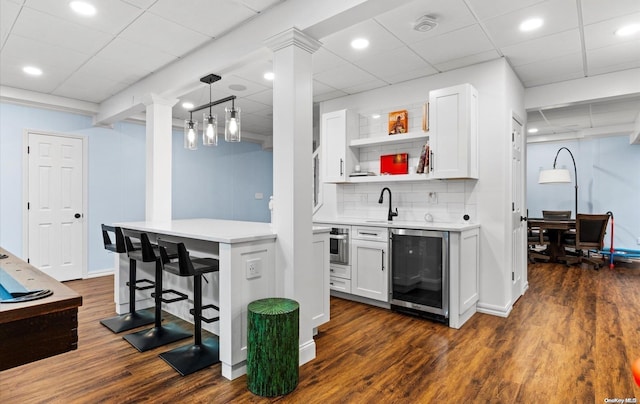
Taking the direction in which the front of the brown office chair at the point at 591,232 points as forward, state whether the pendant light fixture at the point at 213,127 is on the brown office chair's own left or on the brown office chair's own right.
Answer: on the brown office chair's own left

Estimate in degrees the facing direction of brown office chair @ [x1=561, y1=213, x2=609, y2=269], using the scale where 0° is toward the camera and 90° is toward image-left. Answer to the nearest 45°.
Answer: approximately 135°

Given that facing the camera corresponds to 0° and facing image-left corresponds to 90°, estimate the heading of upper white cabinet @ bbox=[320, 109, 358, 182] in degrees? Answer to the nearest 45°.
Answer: approximately 45°

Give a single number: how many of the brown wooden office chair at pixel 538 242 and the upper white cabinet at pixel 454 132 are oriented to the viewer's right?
1

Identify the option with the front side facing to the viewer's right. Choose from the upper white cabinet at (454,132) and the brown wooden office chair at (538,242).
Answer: the brown wooden office chair

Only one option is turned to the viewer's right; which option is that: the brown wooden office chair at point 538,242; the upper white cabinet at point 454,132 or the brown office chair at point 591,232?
the brown wooden office chair at point 538,242

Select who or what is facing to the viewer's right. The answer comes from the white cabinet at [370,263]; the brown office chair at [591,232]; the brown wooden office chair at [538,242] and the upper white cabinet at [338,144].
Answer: the brown wooden office chair at [538,242]

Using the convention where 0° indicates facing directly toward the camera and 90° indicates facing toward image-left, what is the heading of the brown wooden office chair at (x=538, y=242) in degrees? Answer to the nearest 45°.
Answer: approximately 270°

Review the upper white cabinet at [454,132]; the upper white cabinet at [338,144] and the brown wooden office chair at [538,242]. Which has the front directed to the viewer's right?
the brown wooden office chair

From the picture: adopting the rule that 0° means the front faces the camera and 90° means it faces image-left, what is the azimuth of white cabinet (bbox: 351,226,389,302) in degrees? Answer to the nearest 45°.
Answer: approximately 45°

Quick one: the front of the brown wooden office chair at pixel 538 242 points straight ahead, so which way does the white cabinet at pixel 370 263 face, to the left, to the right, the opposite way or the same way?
to the right

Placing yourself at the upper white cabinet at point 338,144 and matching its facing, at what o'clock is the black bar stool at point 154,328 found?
The black bar stool is roughly at 12 o'clock from the upper white cabinet.
